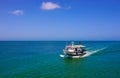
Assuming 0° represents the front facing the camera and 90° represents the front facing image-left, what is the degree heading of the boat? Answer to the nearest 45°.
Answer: approximately 45°
